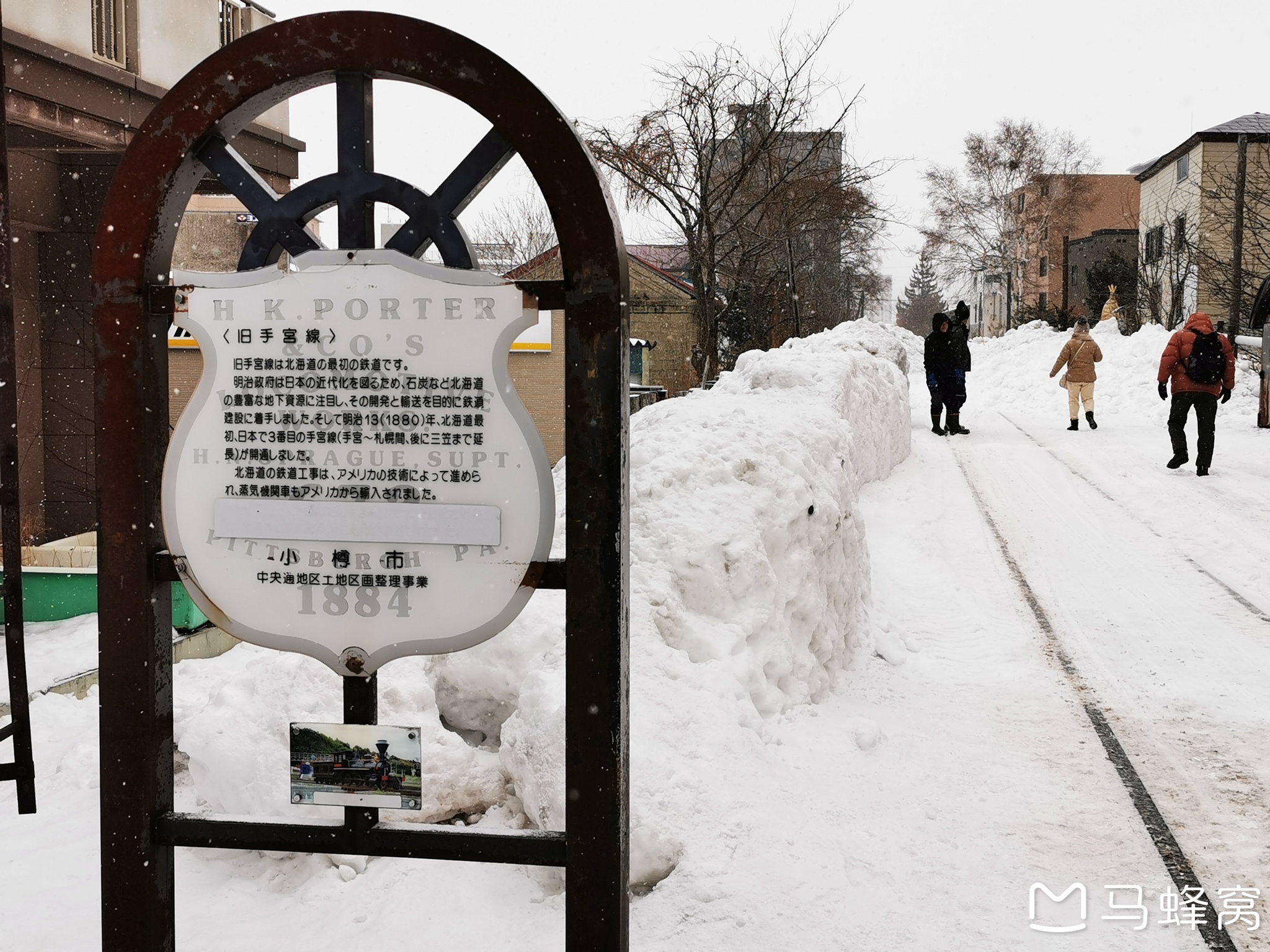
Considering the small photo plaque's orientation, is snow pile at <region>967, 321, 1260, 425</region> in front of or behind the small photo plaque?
behind

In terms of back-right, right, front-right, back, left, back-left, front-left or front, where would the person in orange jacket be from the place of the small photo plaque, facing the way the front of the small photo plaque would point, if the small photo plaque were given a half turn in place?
front-right

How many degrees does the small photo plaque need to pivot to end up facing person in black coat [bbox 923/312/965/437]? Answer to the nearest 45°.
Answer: approximately 135° to its left

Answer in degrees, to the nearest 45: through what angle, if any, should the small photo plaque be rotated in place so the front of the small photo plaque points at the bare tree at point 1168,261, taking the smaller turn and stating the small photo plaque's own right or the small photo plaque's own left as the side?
approximately 135° to the small photo plaque's own left

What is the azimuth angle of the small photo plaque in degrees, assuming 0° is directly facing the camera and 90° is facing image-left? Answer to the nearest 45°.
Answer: approximately 0°

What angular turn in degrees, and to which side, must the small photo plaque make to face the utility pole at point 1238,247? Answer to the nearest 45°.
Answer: approximately 135° to its left

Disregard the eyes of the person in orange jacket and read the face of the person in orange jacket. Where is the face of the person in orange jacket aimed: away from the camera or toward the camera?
away from the camera

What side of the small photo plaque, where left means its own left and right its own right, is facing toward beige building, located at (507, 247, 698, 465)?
back

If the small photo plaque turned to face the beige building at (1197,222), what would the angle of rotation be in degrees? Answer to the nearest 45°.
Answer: approximately 135° to its left

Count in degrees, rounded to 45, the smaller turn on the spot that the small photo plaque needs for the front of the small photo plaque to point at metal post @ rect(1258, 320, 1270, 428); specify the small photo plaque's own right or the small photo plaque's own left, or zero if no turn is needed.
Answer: approximately 135° to the small photo plaque's own left
